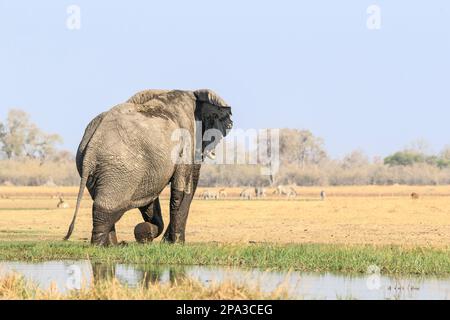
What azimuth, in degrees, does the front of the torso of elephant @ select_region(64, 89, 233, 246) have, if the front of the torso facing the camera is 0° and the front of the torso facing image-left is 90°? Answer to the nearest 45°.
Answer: approximately 225°
